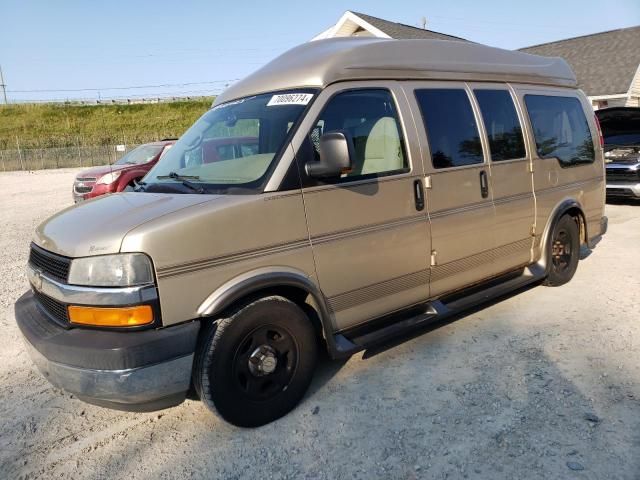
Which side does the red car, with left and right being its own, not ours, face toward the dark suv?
left

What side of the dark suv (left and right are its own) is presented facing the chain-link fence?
right

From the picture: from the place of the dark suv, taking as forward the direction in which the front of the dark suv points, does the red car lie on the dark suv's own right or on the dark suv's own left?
on the dark suv's own right

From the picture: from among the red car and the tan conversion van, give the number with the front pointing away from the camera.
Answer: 0

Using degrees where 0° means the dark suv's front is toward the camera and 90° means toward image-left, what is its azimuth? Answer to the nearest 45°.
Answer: approximately 0°

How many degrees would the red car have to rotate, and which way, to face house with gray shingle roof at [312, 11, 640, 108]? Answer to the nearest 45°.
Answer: approximately 135° to its left

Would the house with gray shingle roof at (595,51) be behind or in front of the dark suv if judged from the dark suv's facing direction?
behind

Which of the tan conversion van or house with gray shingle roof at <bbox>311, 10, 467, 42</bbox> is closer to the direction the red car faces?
the tan conversion van

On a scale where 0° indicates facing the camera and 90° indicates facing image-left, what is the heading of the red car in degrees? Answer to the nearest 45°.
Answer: approximately 45°

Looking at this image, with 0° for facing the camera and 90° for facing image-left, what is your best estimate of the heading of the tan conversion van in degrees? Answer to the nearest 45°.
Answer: approximately 45°

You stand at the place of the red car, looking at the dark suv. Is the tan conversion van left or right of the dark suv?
right
